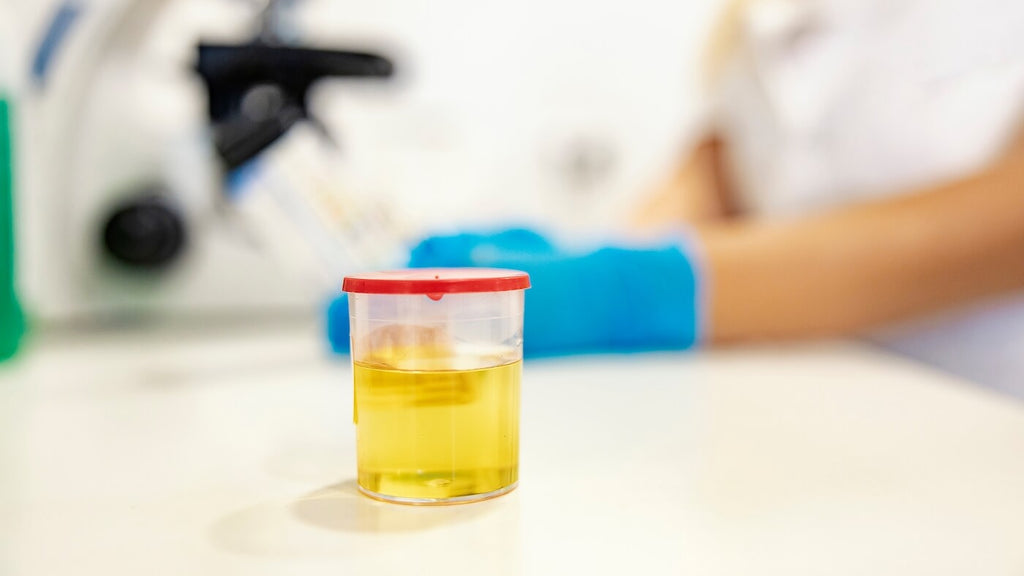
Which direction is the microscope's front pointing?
to the viewer's right
